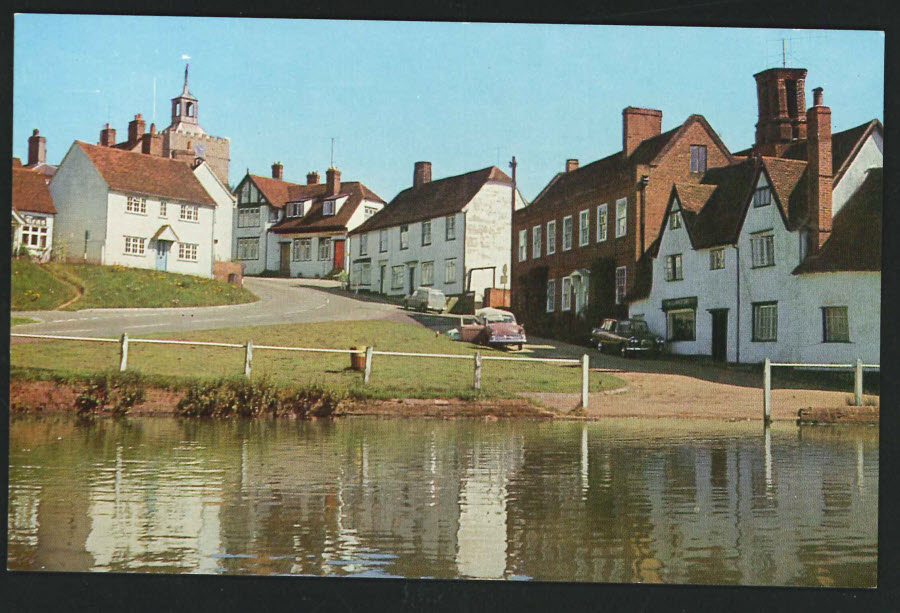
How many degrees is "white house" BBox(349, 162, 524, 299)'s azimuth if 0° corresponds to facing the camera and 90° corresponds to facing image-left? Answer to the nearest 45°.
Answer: approximately 45°

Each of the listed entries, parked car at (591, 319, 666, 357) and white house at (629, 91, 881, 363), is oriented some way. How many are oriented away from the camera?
0

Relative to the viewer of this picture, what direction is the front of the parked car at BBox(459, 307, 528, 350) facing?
facing the viewer and to the right of the viewer

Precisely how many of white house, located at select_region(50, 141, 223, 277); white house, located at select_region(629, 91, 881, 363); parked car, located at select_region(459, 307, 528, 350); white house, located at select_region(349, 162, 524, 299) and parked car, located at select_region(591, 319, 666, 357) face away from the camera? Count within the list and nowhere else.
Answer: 0

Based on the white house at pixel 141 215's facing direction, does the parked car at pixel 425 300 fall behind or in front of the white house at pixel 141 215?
in front

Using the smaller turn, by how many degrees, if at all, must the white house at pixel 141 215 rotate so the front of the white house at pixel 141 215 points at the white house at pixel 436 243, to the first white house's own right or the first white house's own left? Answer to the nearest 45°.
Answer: approximately 45° to the first white house's own left

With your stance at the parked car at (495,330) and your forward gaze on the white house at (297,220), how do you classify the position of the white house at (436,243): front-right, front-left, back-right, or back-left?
front-right

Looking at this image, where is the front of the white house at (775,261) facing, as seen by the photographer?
facing the viewer and to the left of the viewer

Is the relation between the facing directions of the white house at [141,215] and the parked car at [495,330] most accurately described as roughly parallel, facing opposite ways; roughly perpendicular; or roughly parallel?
roughly parallel

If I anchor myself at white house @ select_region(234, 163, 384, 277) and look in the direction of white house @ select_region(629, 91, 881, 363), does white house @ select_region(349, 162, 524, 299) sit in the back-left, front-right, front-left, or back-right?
front-left

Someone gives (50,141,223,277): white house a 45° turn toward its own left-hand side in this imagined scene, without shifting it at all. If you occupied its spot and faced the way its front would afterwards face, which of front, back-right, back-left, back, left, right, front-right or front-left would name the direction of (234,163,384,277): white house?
front
